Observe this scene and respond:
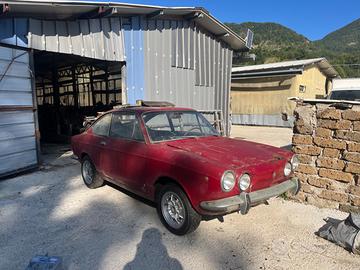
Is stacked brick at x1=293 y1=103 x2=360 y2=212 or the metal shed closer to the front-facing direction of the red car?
the stacked brick

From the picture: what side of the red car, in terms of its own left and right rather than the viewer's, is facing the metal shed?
back

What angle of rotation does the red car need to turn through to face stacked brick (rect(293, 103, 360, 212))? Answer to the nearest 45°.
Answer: approximately 45° to its left

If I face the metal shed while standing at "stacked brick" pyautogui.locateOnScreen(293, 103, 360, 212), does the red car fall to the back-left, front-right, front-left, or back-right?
front-left

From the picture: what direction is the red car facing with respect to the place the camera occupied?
facing the viewer and to the right of the viewer
